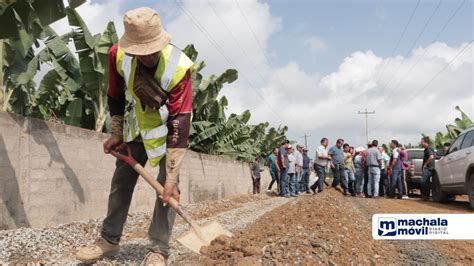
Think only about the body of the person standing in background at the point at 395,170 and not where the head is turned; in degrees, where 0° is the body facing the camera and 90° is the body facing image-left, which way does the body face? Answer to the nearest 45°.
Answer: approximately 90°

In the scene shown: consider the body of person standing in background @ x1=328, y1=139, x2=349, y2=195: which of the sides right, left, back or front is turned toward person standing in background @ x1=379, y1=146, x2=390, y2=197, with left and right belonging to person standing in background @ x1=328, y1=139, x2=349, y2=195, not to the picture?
left

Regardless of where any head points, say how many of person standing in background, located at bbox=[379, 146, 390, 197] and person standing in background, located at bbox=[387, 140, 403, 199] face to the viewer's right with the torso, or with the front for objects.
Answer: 0

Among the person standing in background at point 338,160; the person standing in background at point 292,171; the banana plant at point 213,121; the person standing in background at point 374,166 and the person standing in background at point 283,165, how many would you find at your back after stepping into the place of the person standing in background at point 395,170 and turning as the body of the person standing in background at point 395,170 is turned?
0

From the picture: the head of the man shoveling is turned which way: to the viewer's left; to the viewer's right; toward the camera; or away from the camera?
toward the camera
